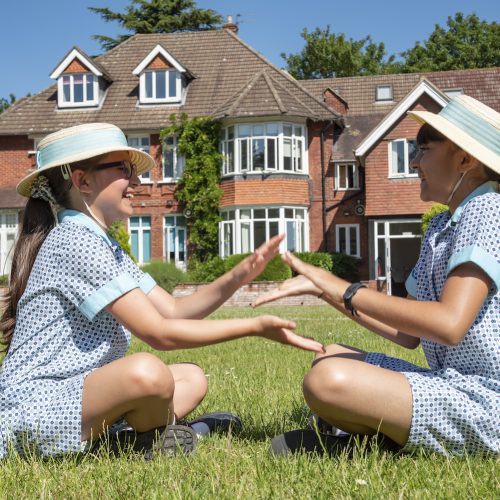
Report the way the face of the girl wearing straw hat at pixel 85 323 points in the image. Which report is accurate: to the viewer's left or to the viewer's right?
to the viewer's right

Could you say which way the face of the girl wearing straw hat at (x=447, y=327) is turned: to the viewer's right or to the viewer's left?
to the viewer's left

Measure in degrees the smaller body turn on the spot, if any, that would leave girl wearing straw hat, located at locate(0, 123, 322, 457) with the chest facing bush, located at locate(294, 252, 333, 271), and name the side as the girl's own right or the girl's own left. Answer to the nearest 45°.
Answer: approximately 90° to the girl's own left

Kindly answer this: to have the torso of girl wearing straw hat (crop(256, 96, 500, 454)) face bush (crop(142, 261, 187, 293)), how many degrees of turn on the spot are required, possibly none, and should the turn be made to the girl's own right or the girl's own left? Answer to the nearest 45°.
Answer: approximately 90° to the girl's own right

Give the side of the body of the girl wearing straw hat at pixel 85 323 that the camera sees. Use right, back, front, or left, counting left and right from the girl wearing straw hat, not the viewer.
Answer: right

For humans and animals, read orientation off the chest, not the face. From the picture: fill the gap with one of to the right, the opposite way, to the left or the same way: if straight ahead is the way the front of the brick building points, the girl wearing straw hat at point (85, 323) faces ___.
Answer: to the left

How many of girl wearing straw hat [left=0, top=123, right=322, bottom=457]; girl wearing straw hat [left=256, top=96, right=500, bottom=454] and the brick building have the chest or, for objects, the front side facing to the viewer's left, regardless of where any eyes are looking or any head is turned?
1

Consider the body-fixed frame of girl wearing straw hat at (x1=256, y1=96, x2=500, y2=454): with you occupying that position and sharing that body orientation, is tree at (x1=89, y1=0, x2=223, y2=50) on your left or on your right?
on your right

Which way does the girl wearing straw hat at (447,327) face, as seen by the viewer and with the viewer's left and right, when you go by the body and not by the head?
facing to the left of the viewer

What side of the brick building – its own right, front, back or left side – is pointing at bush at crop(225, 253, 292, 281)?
front

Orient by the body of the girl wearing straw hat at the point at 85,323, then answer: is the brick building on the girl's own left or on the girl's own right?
on the girl's own left

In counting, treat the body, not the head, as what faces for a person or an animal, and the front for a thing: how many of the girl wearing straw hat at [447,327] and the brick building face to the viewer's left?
1

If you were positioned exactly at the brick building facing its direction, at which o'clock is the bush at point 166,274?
The bush is roughly at 1 o'clock from the brick building.
